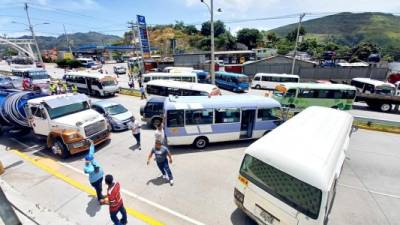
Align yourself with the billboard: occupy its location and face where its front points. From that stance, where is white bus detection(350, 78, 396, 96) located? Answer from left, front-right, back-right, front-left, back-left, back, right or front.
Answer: front-left

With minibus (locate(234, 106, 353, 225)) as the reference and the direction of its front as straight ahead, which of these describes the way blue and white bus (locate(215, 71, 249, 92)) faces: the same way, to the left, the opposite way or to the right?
to the right

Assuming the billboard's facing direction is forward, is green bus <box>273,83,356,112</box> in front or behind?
in front

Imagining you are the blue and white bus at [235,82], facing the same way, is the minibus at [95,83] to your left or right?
on your right

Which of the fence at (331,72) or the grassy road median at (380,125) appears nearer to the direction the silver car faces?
the grassy road median

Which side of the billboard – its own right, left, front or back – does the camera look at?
front
